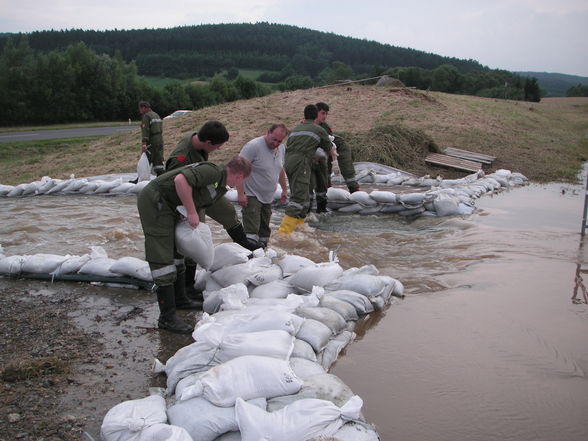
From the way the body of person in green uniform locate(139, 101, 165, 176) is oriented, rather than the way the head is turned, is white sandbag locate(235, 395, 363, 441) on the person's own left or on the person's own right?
on the person's own left

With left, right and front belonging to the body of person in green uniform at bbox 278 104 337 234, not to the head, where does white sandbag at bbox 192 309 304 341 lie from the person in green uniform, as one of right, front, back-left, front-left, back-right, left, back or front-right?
back-right

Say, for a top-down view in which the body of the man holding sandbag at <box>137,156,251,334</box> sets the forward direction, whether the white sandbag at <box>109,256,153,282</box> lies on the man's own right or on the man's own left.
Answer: on the man's own left

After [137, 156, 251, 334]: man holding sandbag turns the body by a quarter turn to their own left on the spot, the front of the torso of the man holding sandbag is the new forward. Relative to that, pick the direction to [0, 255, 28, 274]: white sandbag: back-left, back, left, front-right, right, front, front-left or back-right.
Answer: front-left

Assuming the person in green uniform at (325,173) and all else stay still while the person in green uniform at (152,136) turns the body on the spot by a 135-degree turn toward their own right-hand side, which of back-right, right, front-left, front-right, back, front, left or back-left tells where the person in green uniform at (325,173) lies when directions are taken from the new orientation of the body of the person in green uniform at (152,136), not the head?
right

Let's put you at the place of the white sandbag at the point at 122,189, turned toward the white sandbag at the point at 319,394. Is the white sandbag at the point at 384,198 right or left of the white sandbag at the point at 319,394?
left

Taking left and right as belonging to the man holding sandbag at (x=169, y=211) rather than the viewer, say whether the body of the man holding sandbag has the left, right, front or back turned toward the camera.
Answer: right

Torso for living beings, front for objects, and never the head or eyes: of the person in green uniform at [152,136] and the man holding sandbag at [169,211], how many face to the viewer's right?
1

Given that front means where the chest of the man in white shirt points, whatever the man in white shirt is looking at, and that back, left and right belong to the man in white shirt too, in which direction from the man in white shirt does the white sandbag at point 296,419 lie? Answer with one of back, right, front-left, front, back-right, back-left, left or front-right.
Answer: front-right

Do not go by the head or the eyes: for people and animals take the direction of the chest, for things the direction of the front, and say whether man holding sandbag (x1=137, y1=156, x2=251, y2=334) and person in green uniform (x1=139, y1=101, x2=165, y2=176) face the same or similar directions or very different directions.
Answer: very different directions

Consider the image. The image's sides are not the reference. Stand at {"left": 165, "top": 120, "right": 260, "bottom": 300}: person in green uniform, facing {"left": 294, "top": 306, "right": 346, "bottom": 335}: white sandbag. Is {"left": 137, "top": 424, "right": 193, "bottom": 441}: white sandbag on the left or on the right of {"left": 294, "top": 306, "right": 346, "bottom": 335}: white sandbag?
right
